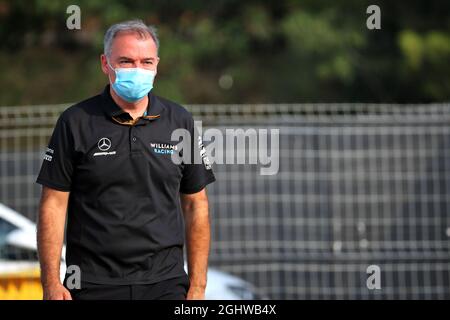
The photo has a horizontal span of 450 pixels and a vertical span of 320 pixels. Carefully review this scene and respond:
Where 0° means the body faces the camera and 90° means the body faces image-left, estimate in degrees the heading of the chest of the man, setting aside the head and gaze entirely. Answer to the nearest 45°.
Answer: approximately 0°

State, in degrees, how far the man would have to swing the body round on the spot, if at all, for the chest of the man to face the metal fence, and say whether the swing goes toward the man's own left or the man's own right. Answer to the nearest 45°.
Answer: approximately 135° to the man's own left

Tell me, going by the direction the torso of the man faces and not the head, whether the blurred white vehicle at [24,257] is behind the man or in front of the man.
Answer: behind
